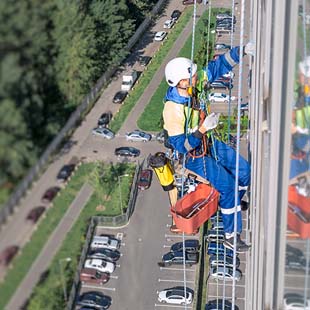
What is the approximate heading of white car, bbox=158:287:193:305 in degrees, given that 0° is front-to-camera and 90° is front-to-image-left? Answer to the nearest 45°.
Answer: approximately 90°

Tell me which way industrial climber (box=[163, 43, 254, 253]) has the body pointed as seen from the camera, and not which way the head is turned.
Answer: to the viewer's right
